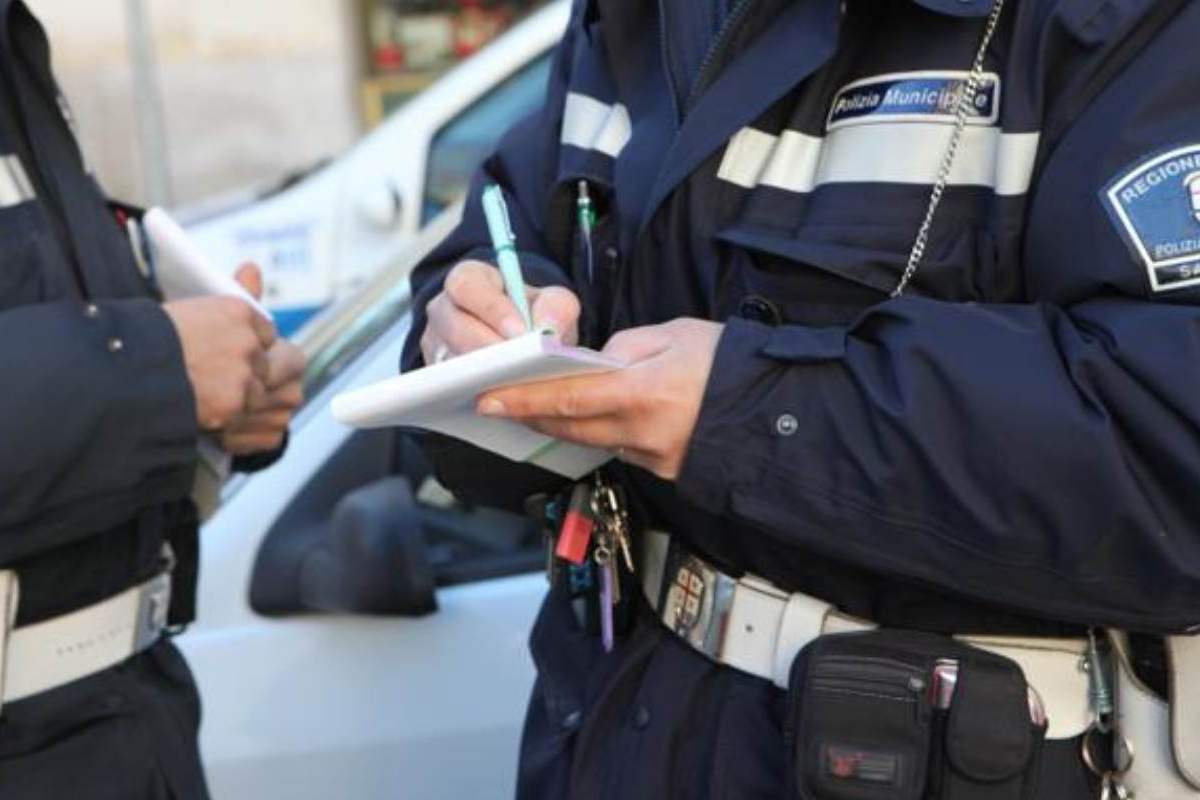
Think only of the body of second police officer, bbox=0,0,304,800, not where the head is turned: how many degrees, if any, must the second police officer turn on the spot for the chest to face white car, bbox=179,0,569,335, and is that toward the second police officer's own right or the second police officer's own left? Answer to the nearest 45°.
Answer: approximately 90° to the second police officer's own left

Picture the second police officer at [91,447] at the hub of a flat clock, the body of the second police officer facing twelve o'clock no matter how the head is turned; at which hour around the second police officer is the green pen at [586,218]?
The green pen is roughly at 1 o'clock from the second police officer.

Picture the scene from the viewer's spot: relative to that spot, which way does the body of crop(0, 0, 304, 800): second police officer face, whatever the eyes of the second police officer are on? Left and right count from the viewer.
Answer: facing to the right of the viewer

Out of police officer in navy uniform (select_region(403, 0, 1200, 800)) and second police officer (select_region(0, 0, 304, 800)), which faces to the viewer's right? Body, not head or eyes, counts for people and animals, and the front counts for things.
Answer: the second police officer

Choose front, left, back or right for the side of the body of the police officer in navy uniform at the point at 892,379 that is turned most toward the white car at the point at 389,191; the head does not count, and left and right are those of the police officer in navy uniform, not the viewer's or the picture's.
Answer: right

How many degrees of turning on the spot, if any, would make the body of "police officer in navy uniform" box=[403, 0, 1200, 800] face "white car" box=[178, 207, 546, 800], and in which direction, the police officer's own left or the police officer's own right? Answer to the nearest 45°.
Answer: approximately 90° to the police officer's own right

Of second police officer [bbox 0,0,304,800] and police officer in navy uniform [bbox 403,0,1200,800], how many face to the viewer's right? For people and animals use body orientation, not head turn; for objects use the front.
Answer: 1

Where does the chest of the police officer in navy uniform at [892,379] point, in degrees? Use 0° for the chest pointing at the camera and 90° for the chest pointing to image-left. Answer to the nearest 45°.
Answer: approximately 45°

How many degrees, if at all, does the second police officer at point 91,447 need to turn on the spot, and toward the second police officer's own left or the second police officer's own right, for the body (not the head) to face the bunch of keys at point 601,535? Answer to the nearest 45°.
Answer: approximately 45° to the second police officer's own right
